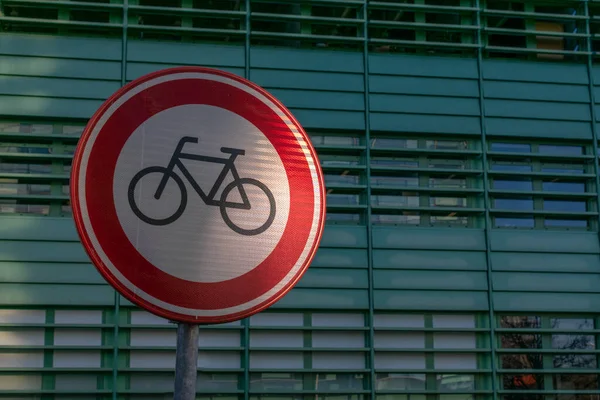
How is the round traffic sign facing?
toward the camera
